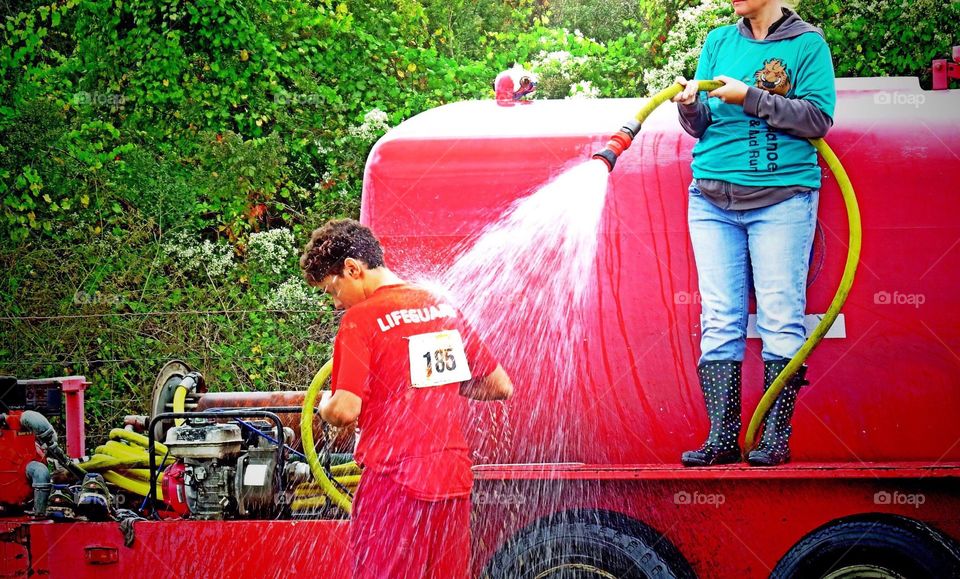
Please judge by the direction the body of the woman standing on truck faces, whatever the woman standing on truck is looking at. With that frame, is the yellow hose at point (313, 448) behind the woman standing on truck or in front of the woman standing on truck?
in front

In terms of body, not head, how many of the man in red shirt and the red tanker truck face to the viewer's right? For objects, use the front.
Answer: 1

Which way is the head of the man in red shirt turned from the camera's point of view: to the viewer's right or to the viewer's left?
to the viewer's left

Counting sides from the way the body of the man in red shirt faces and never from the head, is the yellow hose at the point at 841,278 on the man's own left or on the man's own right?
on the man's own right

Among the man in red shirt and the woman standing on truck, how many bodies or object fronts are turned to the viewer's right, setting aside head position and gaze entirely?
0

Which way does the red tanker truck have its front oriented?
to the viewer's right

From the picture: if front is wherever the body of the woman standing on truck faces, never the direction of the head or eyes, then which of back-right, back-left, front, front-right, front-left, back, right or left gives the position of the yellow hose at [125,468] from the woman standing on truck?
front-right

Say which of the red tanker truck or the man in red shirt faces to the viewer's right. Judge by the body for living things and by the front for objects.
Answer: the red tanker truck
